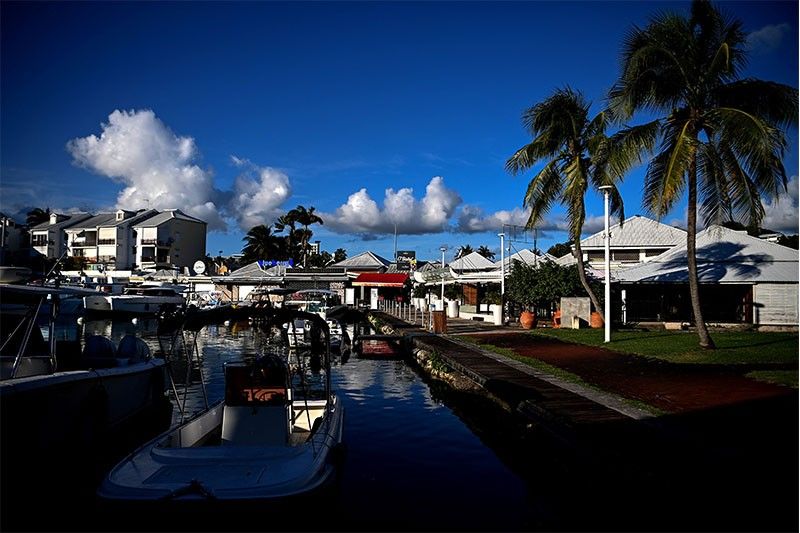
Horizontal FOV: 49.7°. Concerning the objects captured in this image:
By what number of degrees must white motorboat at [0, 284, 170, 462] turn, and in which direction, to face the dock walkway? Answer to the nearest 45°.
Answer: approximately 135° to its left

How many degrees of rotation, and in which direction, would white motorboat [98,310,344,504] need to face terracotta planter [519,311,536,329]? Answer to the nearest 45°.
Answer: approximately 180°

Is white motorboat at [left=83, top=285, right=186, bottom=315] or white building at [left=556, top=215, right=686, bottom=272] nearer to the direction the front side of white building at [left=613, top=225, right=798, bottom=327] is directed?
the white motorboat

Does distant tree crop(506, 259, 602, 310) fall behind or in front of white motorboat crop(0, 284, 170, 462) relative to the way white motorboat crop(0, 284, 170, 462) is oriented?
behind

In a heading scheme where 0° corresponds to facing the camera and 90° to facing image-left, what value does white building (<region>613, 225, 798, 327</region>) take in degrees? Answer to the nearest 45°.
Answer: approximately 0°
